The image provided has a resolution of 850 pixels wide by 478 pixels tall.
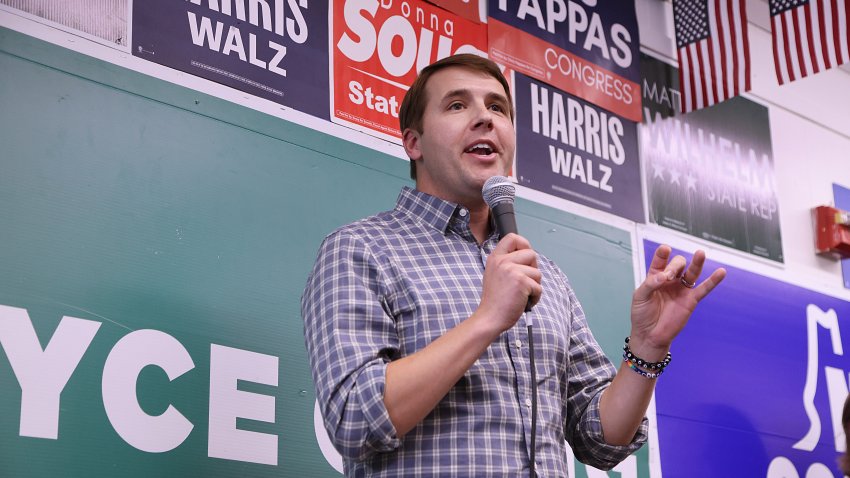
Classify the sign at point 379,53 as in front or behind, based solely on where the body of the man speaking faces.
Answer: behind

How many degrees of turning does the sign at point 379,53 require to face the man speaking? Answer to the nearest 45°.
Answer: approximately 45° to its left

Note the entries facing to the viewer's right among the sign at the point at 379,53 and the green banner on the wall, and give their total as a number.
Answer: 0

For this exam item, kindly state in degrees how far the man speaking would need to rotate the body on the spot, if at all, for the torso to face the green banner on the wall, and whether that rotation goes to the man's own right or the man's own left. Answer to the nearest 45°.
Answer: approximately 180°
